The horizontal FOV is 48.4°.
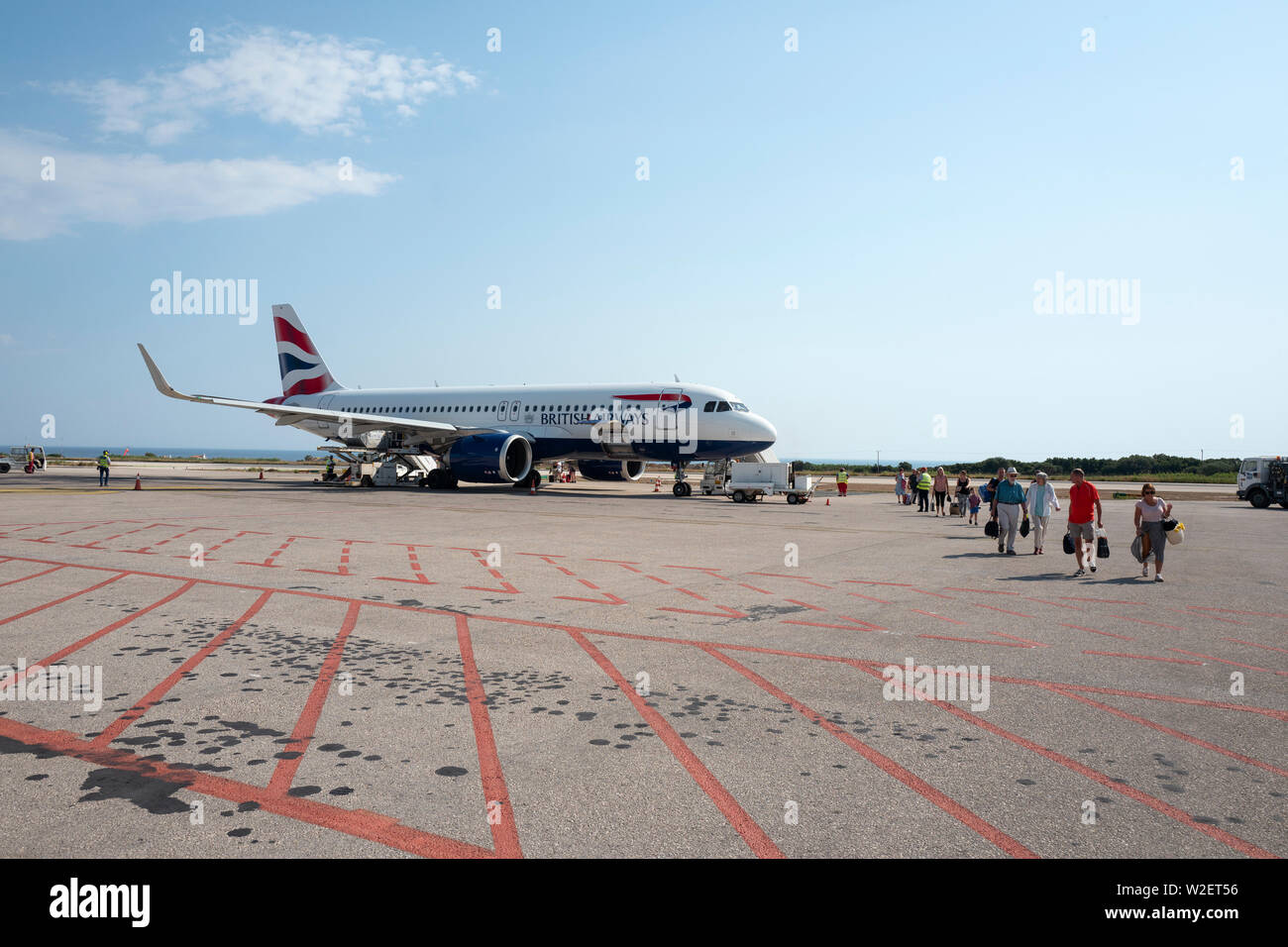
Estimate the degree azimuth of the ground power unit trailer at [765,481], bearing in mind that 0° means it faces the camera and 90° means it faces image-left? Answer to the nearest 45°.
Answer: approximately 270°

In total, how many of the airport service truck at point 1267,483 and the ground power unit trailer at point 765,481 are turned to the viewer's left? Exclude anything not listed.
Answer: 1

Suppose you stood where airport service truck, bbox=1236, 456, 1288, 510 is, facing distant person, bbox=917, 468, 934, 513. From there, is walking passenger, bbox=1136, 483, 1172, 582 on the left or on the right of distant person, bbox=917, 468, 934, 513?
left

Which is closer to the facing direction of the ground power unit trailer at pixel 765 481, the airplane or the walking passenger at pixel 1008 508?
the walking passenger

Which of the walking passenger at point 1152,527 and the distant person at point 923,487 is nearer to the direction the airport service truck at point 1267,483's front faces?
the distant person

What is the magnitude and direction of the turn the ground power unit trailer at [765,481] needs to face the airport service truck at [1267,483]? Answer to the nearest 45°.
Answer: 0° — it already faces it

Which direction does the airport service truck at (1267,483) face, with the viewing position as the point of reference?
facing to the left of the viewer

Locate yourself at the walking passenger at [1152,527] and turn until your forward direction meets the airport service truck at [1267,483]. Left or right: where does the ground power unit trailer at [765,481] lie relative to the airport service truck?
left
